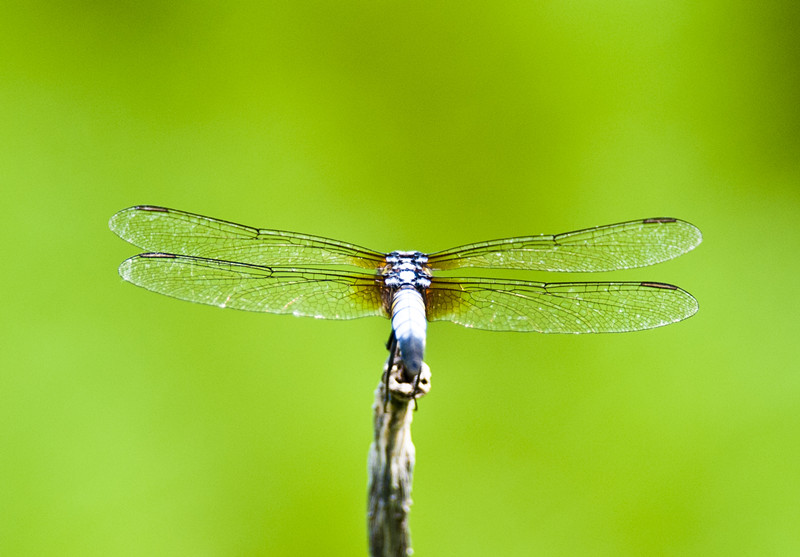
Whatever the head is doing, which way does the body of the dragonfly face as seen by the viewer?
away from the camera
